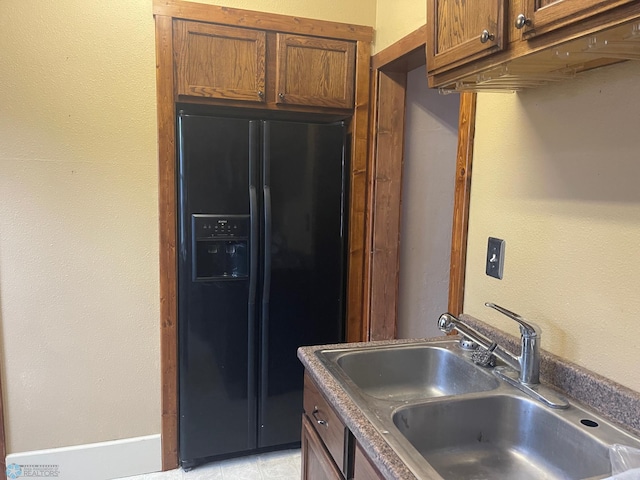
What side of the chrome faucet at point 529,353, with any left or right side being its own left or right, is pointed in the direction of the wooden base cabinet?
front

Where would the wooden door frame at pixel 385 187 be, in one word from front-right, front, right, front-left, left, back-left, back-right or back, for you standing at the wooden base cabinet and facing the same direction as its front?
right

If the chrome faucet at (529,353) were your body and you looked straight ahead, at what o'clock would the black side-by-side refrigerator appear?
The black side-by-side refrigerator is roughly at 1 o'clock from the chrome faucet.

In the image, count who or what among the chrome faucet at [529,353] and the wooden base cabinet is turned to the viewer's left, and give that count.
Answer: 2

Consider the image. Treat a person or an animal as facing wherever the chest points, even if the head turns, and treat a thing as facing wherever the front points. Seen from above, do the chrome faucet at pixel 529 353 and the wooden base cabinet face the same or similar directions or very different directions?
same or similar directions

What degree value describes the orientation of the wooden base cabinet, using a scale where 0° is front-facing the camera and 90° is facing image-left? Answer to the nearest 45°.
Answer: approximately 90°

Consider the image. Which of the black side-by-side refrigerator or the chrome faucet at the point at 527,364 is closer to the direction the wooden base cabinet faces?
the black side-by-side refrigerator

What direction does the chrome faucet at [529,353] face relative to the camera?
to the viewer's left

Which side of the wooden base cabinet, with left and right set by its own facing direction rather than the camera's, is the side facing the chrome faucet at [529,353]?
back

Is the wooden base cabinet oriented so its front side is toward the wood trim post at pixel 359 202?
no

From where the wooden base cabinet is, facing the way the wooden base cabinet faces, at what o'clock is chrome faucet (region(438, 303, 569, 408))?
The chrome faucet is roughly at 6 o'clock from the wooden base cabinet.

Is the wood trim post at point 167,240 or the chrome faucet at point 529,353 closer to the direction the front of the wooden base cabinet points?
the wood trim post
